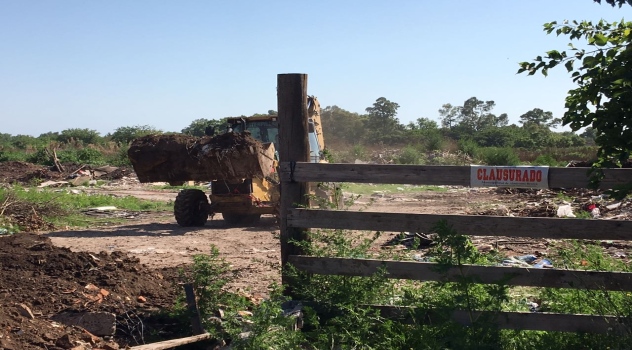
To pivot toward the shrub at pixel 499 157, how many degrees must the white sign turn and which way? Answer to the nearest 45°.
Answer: approximately 180°

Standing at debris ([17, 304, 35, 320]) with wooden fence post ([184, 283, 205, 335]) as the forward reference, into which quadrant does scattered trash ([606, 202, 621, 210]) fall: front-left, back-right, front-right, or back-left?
front-left

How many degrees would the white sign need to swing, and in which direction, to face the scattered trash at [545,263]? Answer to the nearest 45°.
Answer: approximately 180°

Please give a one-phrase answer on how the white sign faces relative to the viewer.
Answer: facing the viewer

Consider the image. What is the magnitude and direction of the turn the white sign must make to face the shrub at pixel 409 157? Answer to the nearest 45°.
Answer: approximately 180°

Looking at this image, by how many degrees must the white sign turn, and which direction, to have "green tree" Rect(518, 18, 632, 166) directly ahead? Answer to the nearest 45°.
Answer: approximately 45° to its left

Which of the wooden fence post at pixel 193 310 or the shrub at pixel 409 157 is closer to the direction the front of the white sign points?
the wooden fence post

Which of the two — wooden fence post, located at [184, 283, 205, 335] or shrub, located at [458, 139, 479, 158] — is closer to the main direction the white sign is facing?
the wooden fence post

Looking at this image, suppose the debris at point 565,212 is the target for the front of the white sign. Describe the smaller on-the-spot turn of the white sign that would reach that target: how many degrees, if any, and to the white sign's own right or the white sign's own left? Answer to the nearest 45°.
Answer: approximately 180°

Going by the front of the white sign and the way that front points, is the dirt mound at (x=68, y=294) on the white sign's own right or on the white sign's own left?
on the white sign's own right

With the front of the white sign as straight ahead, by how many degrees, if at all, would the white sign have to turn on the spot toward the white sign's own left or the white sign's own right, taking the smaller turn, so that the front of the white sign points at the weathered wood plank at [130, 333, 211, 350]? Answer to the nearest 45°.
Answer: approximately 45° to the white sign's own right
